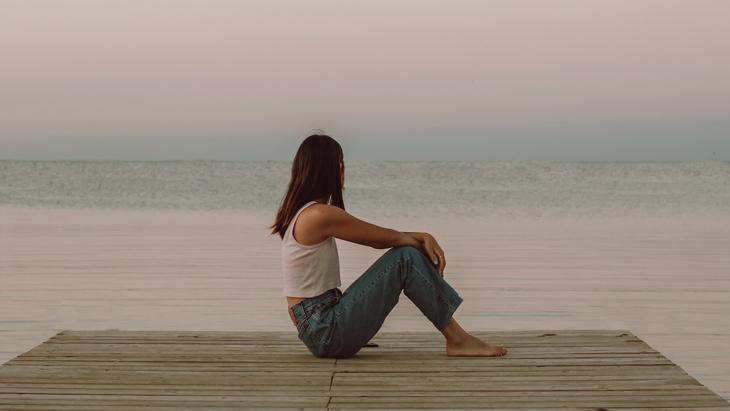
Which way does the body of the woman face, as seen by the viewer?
to the viewer's right

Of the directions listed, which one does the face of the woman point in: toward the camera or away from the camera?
away from the camera
